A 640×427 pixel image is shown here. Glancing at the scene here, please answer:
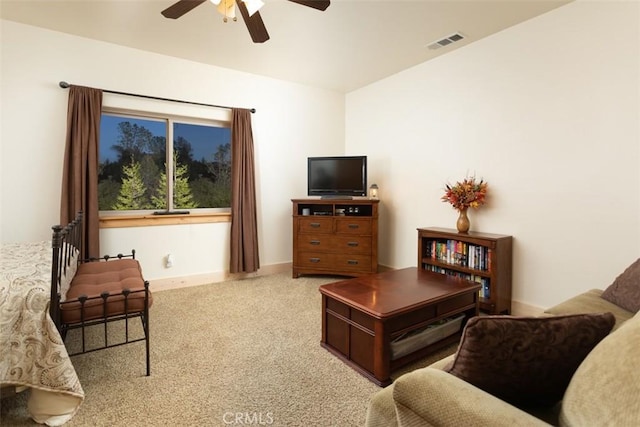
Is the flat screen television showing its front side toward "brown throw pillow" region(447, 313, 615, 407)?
yes

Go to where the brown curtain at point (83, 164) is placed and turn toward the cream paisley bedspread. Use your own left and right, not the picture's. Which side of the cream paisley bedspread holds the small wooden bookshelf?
left

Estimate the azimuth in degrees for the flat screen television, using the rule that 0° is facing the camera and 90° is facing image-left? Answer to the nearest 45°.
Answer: approximately 0°

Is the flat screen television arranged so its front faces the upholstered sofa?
yes

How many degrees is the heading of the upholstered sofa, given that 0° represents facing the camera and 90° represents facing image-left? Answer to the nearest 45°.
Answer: approximately 135°

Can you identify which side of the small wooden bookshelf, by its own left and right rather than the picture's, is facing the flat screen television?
right

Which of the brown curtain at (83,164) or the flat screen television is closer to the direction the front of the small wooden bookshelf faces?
the brown curtain

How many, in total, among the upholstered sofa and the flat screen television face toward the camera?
1

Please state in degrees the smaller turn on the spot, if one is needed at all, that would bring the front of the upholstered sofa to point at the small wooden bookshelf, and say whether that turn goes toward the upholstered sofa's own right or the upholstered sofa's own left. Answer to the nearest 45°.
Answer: approximately 45° to the upholstered sofa's own right

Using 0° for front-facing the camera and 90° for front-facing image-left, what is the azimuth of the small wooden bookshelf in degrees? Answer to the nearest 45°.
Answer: approximately 45°
